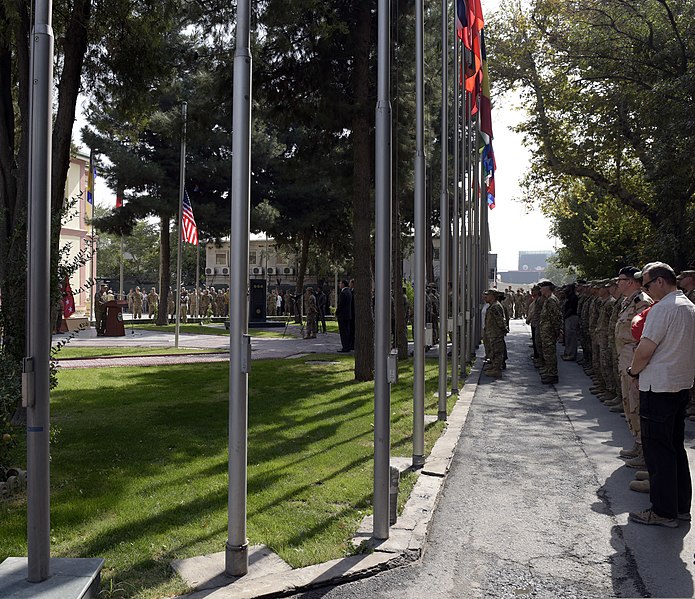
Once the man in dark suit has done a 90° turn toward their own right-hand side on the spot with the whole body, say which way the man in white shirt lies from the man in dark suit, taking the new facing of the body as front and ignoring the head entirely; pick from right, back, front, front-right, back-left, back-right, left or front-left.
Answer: back

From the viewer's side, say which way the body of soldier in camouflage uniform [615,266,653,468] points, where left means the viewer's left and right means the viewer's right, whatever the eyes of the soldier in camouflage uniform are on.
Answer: facing to the left of the viewer

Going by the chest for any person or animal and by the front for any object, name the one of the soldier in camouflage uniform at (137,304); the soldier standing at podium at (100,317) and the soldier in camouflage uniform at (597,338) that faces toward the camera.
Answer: the soldier in camouflage uniform at (137,304)

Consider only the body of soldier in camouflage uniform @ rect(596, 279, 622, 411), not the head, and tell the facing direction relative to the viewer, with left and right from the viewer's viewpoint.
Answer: facing to the left of the viewer

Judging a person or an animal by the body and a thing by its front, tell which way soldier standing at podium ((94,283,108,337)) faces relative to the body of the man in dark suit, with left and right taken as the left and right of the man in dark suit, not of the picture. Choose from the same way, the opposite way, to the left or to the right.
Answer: the opposite way

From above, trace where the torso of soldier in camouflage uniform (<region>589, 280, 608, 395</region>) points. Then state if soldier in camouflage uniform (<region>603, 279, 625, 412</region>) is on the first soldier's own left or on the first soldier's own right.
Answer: on the first soldier's own left

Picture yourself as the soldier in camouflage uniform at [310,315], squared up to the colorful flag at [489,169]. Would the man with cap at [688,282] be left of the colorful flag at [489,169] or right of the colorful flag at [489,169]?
right

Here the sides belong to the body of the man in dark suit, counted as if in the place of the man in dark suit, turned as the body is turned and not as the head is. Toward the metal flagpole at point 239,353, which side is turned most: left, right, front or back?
left

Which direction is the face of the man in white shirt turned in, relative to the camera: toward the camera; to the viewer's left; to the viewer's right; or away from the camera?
to the viewer's left

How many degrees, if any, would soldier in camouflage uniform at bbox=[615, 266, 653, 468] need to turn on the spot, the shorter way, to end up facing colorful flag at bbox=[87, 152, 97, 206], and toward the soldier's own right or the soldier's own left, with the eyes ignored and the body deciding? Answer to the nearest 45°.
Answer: approximately 45° to the soldier's own right
